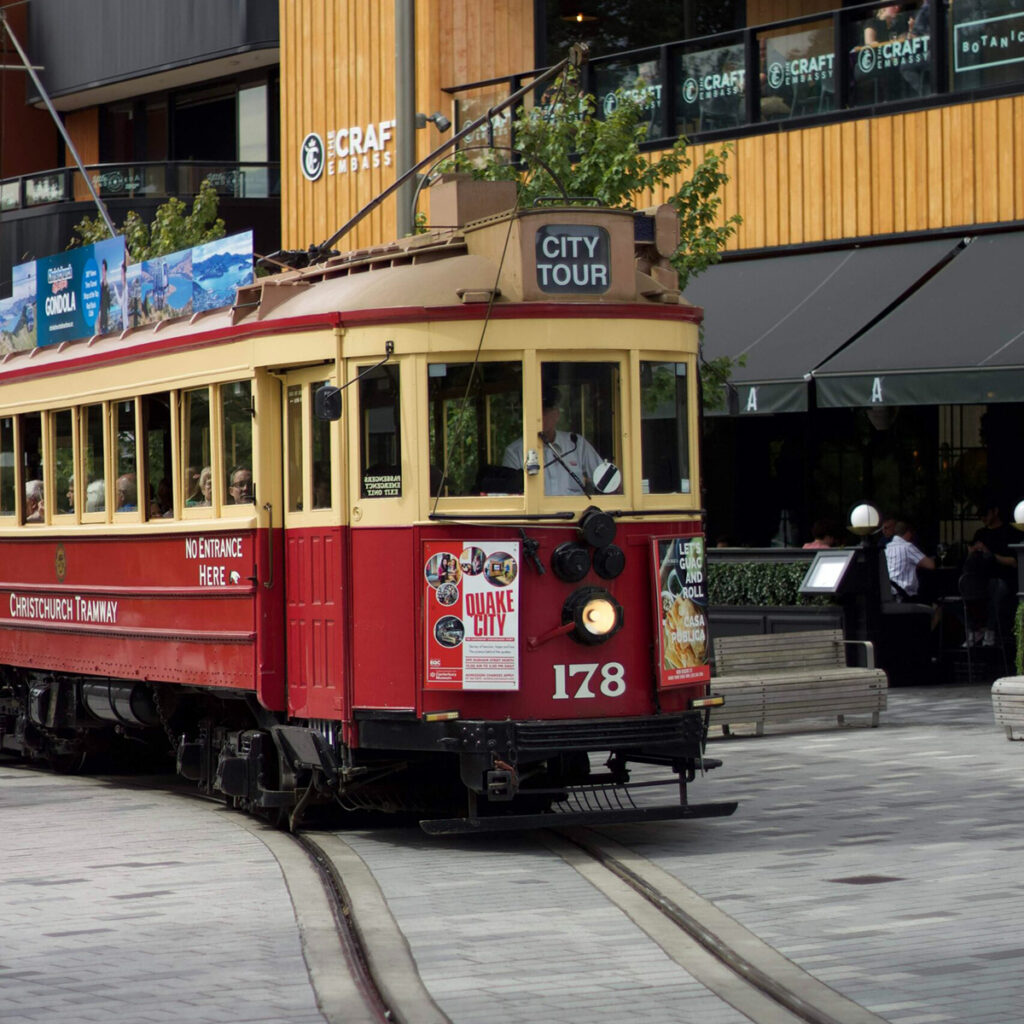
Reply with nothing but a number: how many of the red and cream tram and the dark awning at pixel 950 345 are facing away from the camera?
0

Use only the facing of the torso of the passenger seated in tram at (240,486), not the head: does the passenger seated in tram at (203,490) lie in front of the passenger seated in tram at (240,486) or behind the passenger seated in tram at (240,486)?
behind

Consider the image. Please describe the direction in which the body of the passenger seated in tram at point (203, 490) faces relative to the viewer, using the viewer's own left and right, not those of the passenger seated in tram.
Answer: facing the viewer and to the right of the viewer

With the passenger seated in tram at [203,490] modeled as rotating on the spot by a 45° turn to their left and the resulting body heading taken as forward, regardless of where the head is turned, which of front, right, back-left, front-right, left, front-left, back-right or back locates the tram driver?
front-right

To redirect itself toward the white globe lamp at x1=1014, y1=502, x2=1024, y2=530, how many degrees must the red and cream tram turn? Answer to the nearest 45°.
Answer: approximately 90° to its left

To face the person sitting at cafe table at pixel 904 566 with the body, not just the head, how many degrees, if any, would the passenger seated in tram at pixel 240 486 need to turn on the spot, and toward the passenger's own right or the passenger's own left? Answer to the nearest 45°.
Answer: approximately 90° to the passenger's own left

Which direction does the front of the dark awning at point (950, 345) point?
toward the camera

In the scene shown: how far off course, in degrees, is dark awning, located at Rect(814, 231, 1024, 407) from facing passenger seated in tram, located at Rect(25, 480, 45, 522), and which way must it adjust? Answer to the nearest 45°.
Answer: approximately 45° to its right

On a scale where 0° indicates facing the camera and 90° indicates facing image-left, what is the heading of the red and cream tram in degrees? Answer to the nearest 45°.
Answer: approximately 315°

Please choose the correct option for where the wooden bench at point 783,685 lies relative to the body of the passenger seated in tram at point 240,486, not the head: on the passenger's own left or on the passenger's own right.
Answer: on the passenger's own left

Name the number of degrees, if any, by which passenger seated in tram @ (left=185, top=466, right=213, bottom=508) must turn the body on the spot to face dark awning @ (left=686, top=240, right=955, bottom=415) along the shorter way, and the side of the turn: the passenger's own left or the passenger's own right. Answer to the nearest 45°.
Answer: approximately 90° to the passenger's own left

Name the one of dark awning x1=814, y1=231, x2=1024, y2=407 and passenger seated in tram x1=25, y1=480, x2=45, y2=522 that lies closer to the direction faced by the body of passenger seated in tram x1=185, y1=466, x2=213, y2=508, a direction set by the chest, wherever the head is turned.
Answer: the dark awning

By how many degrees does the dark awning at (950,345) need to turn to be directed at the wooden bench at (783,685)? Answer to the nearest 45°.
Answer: approximately 45° to its right

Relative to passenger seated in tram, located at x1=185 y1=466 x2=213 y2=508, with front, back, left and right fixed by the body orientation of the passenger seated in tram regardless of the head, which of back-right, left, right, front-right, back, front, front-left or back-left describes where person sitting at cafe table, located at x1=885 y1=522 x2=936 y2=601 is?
left

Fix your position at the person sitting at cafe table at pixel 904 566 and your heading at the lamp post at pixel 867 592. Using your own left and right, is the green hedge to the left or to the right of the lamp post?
right

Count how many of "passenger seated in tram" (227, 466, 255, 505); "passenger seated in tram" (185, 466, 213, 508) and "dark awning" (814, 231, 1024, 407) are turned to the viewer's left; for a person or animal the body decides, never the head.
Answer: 0
